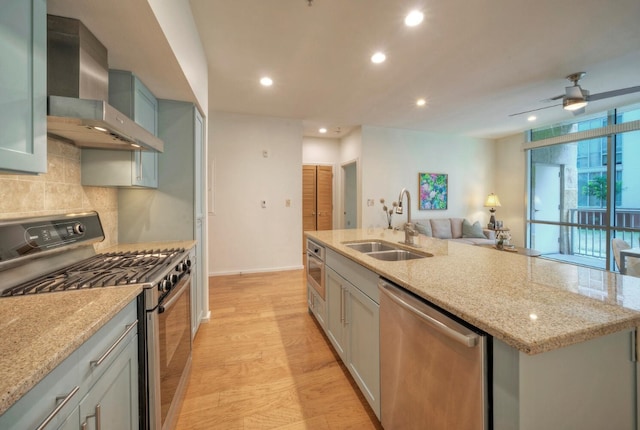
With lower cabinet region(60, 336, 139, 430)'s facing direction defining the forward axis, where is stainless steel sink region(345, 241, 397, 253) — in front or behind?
in front

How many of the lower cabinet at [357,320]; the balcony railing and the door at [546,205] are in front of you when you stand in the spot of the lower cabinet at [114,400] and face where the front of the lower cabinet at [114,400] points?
3

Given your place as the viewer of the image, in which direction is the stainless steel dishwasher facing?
facing the viewer and to the left of the viewer

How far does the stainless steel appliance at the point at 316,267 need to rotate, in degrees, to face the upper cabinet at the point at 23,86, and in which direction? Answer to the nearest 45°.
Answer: approximately 45° to its left

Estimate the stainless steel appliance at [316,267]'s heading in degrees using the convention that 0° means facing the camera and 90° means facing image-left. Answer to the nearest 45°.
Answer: approximately 90°

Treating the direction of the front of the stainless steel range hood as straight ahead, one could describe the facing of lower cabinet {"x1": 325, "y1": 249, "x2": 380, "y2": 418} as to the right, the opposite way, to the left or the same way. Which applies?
the opposite way

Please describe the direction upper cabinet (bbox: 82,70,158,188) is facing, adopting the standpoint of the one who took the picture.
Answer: facing to the right of the viewer

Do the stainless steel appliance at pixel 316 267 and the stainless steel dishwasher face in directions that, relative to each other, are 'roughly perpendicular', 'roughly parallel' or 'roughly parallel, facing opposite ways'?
roughly parallel

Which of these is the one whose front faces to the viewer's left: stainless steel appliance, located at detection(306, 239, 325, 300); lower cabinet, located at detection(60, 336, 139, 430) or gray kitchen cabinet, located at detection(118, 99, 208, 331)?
the stainless steel appliance

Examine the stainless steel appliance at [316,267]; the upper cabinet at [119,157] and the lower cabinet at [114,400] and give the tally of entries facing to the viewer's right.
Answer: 2

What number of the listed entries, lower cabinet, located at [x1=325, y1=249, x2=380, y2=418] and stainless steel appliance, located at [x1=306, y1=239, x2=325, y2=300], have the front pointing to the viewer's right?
0

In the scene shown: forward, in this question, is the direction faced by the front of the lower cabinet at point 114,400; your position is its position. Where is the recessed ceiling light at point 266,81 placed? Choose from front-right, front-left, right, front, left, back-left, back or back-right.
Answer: front-left

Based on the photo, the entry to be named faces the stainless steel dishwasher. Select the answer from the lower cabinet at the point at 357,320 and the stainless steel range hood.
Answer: the stainless steel range hood

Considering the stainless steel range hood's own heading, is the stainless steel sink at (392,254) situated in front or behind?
in front
